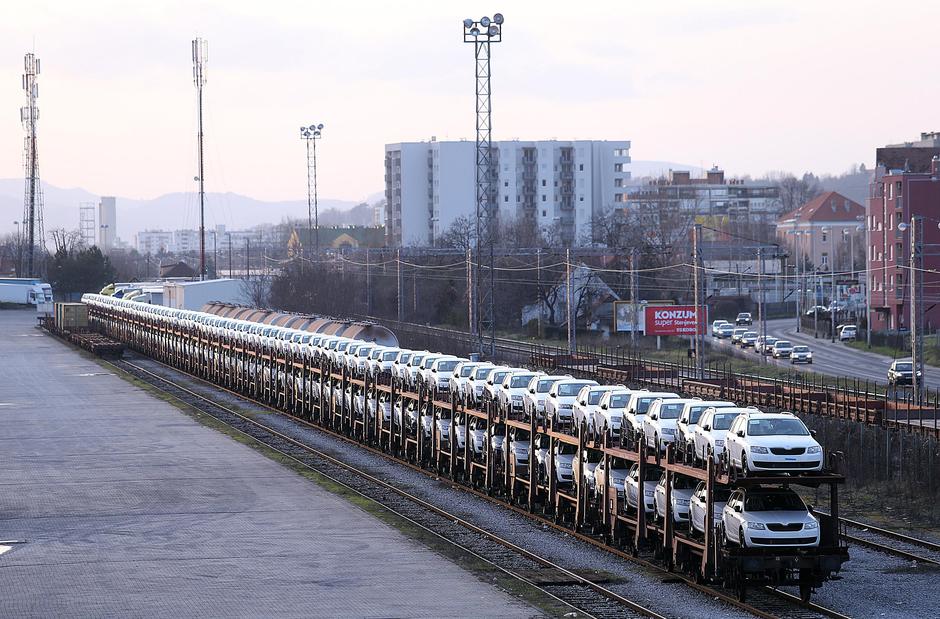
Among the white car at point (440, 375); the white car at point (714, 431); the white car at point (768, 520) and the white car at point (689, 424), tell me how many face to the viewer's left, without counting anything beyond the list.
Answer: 0

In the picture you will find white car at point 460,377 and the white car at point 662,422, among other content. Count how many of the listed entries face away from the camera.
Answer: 0

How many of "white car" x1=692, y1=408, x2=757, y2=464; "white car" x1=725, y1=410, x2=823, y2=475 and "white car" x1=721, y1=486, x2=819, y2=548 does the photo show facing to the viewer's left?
0

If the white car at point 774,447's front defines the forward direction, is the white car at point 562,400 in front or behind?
behind

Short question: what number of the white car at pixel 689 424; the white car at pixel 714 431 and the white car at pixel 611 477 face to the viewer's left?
0

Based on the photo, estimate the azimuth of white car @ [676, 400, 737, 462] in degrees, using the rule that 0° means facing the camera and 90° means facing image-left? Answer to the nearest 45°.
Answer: approximately 315°

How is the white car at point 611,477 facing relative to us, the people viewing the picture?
facing the viewer and to the right of the viewer

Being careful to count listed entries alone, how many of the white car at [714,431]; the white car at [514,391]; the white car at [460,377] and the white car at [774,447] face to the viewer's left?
0

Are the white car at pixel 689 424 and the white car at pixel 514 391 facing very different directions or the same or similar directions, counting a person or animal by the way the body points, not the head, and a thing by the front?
same or similar directions

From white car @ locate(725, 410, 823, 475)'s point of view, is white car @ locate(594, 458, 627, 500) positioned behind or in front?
behind

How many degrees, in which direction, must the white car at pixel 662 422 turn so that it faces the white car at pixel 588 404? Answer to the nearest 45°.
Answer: approximately 180°

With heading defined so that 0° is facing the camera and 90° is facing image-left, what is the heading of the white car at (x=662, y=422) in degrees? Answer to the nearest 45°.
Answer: approximately 315°

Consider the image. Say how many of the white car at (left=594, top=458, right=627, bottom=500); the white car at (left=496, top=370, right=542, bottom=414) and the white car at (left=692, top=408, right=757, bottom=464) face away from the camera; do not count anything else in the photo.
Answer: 0

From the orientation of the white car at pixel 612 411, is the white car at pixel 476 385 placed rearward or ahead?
rearward

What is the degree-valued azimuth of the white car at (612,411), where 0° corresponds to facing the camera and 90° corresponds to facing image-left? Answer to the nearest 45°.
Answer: approximately 315°

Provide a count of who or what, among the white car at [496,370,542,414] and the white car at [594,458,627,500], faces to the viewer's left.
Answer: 0

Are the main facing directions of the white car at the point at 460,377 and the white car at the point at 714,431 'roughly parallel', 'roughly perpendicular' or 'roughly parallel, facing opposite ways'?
roughly parallel

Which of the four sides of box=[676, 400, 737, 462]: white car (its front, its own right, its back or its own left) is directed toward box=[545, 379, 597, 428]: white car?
back

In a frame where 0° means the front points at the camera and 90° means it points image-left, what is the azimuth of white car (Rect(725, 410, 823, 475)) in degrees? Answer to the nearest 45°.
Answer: approximately 315°
